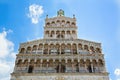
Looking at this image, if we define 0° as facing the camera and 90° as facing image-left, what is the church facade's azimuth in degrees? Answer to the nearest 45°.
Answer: approximately 0°
